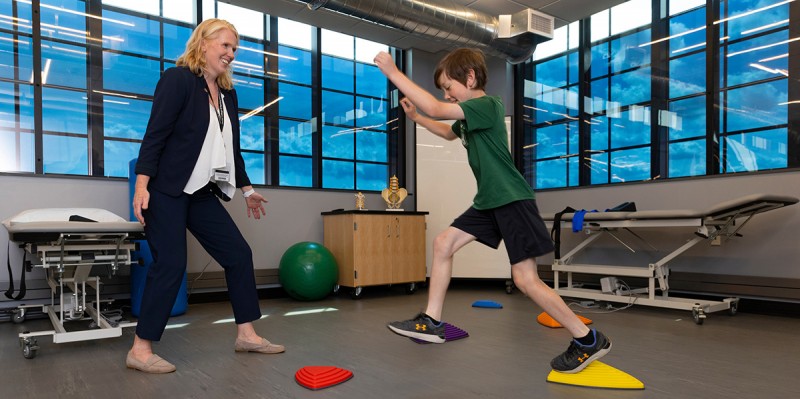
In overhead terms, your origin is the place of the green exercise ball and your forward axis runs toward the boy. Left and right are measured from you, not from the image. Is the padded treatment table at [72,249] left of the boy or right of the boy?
right

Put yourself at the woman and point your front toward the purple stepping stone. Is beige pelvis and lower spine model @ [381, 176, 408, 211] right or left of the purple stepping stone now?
left

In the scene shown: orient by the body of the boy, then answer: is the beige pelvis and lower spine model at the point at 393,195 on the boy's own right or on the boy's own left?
on the boy's own right

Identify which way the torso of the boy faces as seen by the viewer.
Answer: to the viewer's left

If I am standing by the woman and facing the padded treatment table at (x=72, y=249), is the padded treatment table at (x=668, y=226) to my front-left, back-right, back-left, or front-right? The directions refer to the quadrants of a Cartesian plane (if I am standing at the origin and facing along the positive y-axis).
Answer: back-right

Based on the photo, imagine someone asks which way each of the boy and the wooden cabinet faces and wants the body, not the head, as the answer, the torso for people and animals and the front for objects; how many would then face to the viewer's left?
1

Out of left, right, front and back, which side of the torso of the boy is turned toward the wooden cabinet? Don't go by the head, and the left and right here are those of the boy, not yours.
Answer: right

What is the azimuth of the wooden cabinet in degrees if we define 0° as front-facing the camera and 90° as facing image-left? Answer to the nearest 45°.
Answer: approximately 315°

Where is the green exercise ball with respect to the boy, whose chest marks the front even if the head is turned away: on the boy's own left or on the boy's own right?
on the boy's own right
